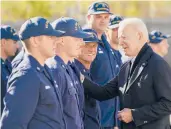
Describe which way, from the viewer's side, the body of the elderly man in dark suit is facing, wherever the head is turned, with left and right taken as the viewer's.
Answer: facing the viewer and to the left of the viewer
